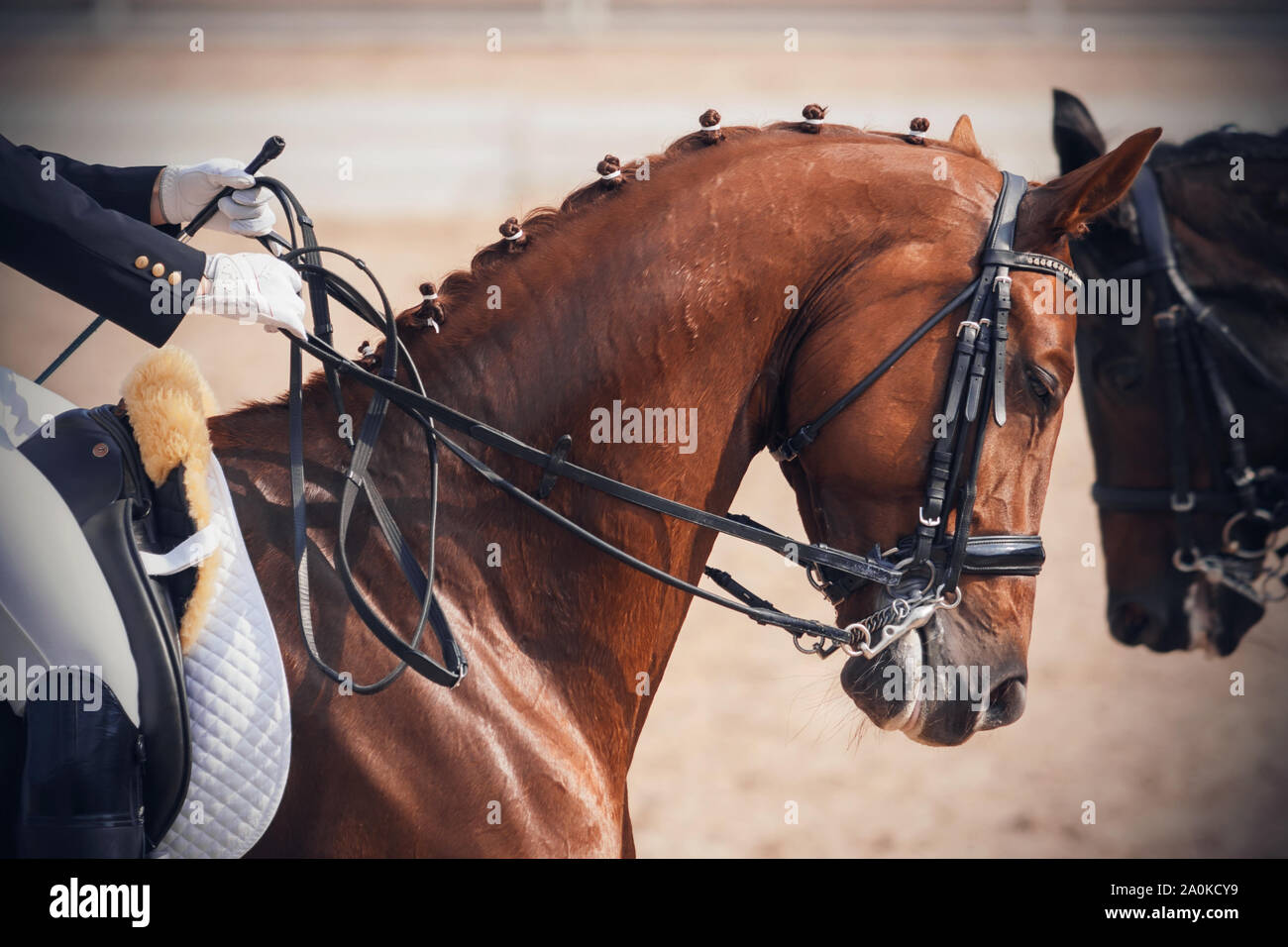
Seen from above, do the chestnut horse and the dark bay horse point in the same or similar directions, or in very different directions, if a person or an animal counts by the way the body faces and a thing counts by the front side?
very different directions

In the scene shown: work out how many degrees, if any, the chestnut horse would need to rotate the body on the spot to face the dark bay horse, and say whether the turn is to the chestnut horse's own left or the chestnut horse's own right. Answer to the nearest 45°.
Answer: approximately 45° to the chestnut horse's own left

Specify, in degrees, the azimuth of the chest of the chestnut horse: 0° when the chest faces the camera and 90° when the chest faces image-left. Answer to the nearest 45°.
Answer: approximately 270°
